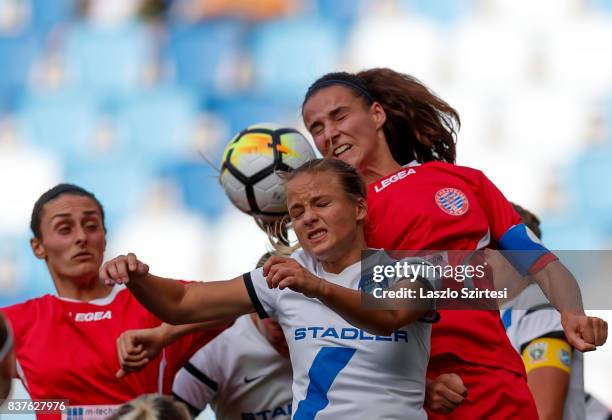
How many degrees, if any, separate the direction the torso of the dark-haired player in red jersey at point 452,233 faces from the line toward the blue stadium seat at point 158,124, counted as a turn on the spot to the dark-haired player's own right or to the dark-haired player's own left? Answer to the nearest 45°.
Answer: approximately 90° to the dark-haired player's own right

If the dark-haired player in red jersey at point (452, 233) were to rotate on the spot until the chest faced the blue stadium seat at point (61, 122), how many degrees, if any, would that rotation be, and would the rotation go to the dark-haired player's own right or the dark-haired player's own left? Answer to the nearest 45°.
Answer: approximately 90° to the dark-haired player's own right

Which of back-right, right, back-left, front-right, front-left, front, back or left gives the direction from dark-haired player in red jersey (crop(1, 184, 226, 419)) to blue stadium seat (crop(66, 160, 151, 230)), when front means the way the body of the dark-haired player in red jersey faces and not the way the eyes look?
back

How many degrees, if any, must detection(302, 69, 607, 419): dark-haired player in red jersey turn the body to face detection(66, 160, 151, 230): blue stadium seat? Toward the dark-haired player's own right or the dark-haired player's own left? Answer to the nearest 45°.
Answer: approximately 90° to the dark-haired player's own right

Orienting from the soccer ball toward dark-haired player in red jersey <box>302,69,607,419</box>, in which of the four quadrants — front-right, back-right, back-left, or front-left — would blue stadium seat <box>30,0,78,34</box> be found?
back-left

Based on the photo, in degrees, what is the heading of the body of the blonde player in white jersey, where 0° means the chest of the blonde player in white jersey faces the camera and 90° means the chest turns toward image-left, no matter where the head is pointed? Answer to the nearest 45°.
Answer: approximately 0°

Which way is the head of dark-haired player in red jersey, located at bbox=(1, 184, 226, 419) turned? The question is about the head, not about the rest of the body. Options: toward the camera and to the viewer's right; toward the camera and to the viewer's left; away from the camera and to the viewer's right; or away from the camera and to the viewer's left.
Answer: toward the camera and to the viewer's right

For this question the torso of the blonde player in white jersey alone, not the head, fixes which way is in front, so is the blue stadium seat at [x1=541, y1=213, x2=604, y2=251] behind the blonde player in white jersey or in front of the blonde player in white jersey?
behind

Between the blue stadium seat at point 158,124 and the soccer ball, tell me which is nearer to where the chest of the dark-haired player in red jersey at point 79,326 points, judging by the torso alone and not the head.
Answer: the soccer ball

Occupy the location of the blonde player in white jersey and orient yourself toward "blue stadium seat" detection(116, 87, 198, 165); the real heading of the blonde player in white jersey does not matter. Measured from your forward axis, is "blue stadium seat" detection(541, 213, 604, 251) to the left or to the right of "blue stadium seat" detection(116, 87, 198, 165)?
right
